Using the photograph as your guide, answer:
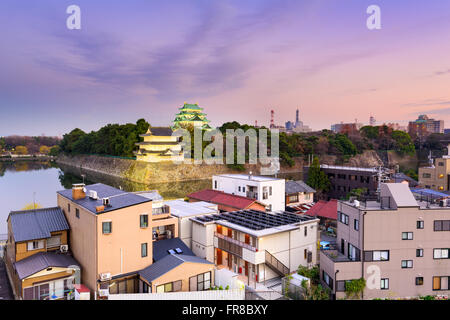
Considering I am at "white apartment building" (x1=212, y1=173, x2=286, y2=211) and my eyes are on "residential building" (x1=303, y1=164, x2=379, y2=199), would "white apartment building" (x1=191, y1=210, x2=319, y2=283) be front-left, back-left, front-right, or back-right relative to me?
back-right

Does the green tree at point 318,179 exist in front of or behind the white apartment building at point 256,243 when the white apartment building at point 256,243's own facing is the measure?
behind

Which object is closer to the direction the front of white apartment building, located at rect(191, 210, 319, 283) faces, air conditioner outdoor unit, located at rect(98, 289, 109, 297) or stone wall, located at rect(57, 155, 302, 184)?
the air conditioner outdoor unit

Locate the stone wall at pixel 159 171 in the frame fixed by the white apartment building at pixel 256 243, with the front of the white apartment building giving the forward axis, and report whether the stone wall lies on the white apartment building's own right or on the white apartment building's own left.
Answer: on the white apartment building's own right

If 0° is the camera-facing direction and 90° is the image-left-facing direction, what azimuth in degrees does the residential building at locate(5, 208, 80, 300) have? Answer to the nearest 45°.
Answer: approximately 0°

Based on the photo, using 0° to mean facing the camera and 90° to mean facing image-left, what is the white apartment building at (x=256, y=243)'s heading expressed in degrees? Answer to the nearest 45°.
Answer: approximately 45°
